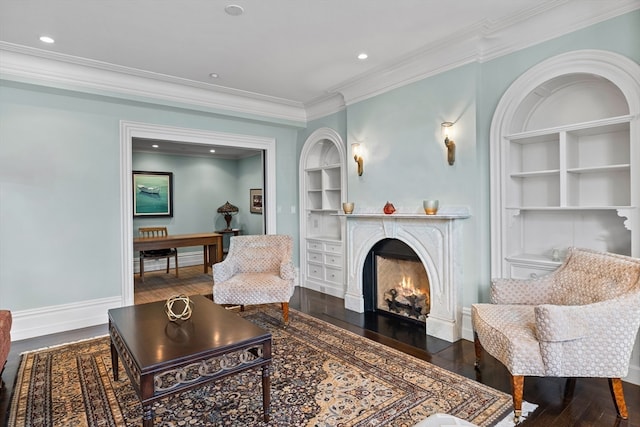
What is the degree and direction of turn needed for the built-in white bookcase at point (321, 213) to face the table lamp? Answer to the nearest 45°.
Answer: approximately 90° to its right

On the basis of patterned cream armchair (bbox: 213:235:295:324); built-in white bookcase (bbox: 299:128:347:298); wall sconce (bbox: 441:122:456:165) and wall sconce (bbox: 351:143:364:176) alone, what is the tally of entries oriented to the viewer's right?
0

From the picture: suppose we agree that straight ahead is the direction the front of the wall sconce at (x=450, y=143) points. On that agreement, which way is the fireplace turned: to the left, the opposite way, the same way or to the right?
the same way

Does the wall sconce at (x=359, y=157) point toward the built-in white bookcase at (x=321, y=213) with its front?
no

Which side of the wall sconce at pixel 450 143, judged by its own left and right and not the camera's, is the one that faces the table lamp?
right

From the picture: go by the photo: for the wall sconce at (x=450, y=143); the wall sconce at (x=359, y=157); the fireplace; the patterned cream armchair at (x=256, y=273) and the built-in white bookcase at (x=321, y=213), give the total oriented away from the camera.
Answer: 0

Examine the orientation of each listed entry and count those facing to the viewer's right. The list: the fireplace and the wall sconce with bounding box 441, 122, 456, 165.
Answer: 0

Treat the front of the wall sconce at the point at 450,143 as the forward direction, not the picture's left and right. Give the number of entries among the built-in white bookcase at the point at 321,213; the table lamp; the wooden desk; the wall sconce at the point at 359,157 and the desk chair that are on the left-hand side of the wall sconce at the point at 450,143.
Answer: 0

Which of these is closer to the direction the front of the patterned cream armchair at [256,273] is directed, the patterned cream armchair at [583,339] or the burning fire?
the patterned cream armchair

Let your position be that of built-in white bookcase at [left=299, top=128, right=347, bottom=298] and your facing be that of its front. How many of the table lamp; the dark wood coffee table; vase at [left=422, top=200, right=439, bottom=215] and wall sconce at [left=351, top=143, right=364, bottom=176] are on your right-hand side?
1

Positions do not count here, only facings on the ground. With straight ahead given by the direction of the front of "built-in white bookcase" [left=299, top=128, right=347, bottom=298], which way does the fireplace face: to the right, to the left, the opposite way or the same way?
the same way

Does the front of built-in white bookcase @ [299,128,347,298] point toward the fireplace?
no

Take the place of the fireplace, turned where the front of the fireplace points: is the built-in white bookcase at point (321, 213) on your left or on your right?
on your right

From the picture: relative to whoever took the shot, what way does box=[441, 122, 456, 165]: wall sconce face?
facing the viewer and to the left of the viewer

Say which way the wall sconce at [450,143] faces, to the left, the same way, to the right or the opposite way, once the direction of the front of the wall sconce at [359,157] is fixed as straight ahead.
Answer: the same way

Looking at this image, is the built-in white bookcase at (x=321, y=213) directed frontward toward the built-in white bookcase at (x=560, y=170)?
no
